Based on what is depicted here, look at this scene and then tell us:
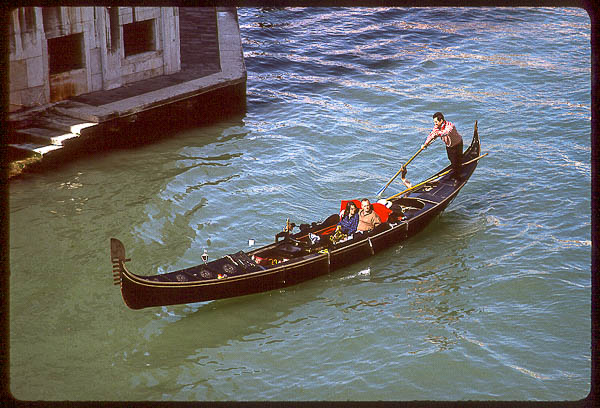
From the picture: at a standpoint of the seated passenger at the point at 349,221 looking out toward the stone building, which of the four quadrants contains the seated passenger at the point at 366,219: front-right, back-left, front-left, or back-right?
back-right

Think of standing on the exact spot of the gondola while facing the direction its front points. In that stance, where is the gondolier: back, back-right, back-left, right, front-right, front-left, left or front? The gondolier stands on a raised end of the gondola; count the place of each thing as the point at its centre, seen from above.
back

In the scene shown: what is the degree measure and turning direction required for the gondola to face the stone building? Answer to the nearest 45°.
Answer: approximately 90° to its right

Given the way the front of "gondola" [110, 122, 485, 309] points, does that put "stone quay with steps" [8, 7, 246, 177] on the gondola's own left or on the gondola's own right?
on the gondola's own right

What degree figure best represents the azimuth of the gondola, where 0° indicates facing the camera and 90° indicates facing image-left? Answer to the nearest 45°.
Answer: approximately 45°
